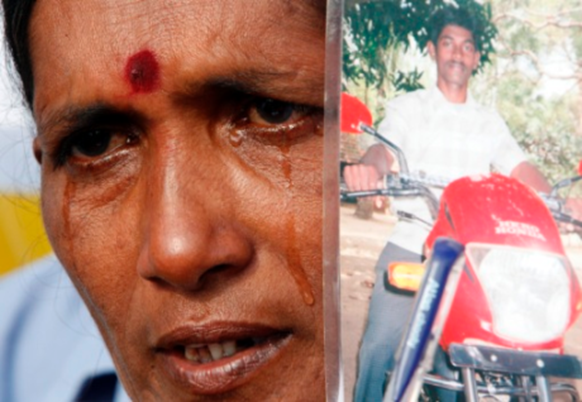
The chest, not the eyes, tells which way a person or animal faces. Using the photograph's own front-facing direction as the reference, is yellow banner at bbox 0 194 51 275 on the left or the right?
on its right

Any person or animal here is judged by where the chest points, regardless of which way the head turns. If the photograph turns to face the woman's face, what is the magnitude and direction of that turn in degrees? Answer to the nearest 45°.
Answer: approximately 135° to its right

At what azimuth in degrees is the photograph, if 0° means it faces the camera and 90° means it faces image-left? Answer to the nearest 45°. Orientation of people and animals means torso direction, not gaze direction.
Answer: approximately 0°
